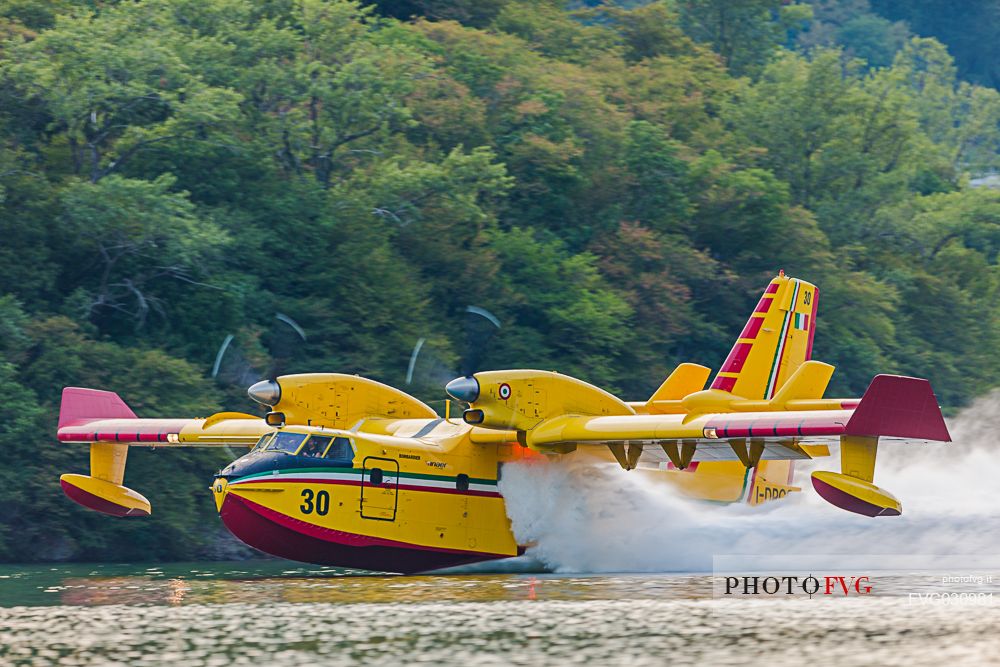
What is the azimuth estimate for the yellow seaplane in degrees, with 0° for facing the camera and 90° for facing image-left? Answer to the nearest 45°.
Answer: approximately 45°
